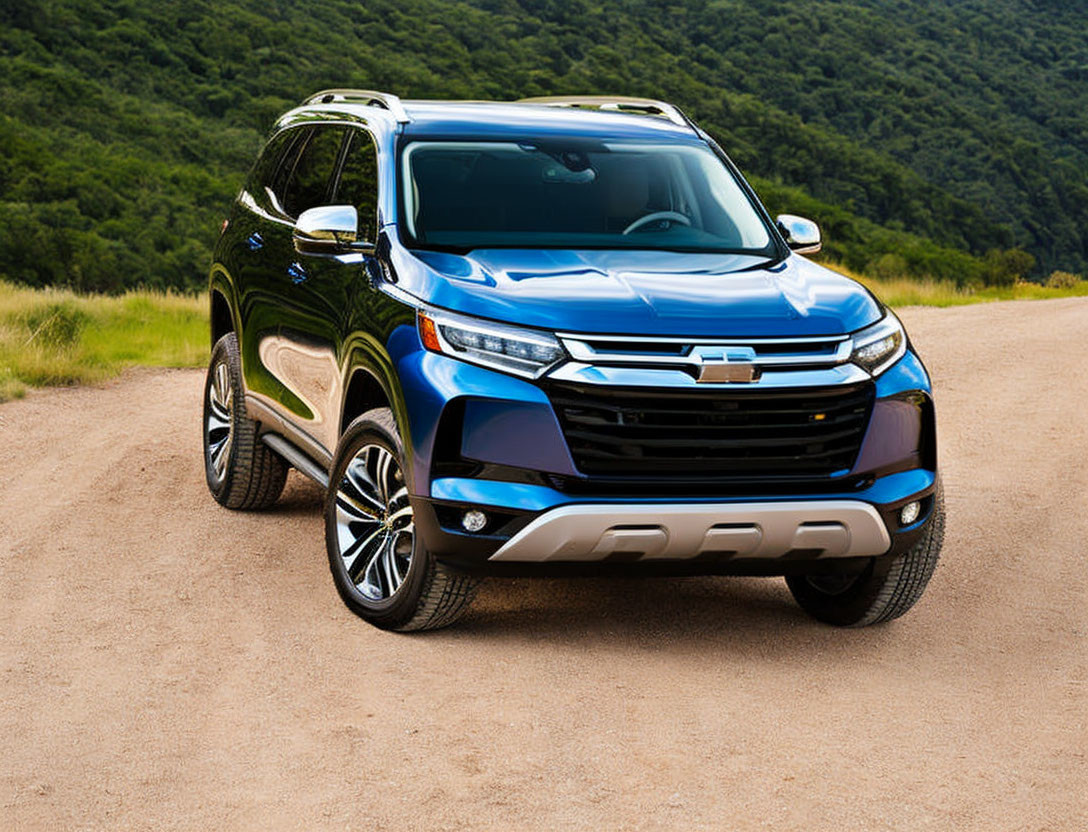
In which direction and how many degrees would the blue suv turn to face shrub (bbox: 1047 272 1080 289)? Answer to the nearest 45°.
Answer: approximately 135° to its left

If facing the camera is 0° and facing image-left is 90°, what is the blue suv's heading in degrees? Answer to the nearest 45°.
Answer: approximately 315°

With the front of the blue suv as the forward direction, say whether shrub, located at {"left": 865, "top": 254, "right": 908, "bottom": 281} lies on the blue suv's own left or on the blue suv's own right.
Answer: on the blue suv's own left
